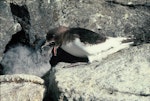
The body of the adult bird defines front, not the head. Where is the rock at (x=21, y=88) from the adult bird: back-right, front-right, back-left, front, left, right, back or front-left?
front-left

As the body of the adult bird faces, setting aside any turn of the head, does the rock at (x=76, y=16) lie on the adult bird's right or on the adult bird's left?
on the adult bird's right

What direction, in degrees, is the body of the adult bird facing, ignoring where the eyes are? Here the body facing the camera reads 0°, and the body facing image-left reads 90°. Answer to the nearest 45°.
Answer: approximately 90°
